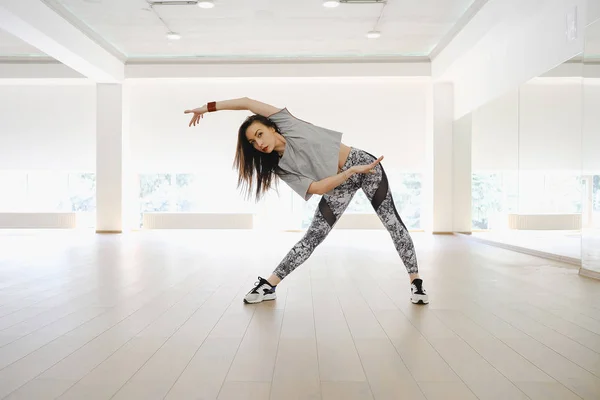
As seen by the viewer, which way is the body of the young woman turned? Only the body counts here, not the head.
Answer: toward the camera

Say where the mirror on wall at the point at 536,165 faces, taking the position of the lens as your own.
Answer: facing the viewer and to the left of the viewer

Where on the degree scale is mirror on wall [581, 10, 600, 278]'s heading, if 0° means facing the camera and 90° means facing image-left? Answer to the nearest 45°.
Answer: approximately 45°

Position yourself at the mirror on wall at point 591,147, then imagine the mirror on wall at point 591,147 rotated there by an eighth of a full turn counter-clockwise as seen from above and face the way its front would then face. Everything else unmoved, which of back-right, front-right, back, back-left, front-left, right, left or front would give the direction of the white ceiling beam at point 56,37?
right

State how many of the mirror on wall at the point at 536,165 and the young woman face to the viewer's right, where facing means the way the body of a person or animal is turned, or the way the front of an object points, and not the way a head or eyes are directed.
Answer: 0

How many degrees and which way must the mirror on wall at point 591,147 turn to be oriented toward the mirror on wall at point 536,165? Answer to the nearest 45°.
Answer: approximately 135° to its right

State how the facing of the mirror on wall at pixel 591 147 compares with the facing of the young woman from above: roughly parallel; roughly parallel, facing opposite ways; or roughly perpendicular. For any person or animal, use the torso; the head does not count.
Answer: roughly perpendicular

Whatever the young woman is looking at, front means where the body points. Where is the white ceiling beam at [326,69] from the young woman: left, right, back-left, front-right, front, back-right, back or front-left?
back

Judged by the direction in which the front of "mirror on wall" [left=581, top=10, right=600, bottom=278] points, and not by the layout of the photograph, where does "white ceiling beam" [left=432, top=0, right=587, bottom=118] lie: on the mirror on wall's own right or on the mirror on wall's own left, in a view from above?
on the mirror on wall's own right

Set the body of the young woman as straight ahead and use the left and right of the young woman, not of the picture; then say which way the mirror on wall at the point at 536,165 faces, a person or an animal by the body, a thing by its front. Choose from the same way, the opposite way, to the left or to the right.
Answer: to the right
